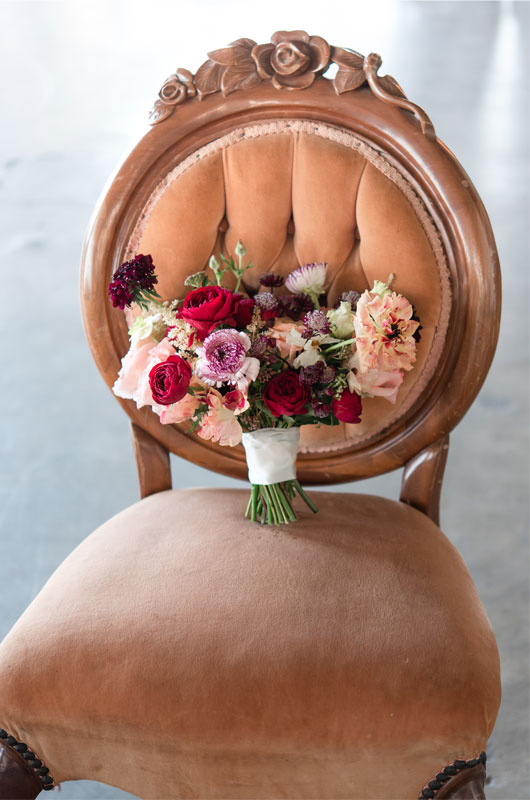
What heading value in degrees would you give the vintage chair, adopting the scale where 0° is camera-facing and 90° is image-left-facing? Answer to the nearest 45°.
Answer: approximately 0°
